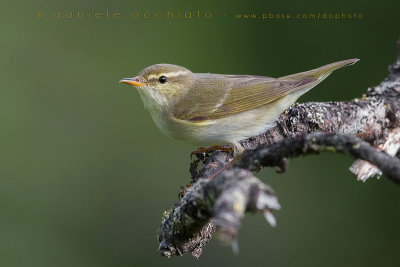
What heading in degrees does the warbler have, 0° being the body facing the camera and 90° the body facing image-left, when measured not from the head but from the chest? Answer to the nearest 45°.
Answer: approximately 90°
